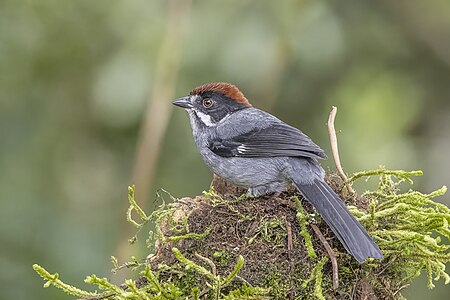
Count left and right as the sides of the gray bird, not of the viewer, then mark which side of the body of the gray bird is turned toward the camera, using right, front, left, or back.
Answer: left
